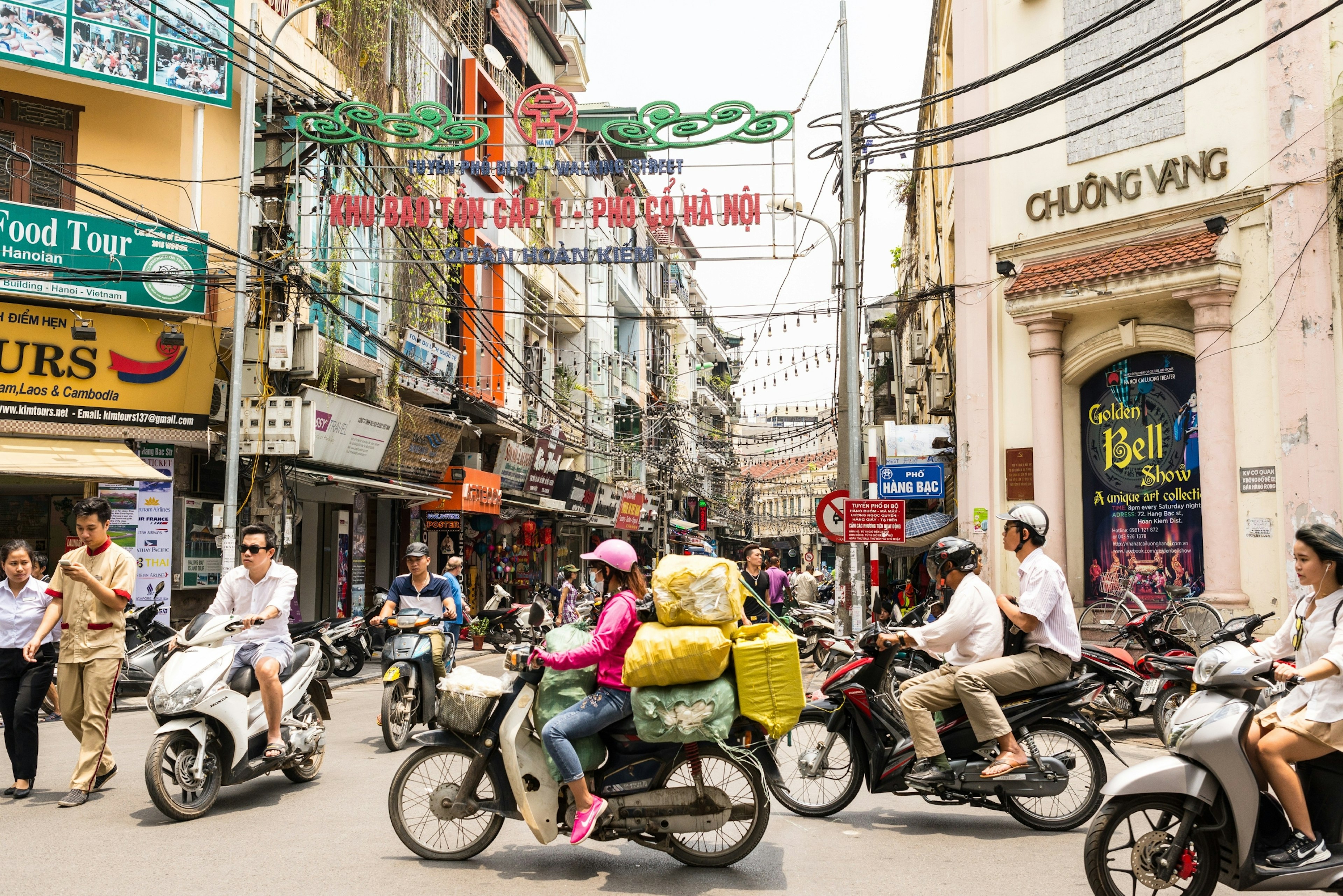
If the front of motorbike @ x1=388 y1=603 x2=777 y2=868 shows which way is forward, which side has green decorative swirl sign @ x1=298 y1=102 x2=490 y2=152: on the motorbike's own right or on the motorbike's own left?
on the motorbike's own right

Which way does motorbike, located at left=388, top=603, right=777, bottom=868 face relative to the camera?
to the viewer's left

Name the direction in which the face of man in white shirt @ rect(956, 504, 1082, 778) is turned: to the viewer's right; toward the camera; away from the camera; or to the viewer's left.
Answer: to the viewer's left

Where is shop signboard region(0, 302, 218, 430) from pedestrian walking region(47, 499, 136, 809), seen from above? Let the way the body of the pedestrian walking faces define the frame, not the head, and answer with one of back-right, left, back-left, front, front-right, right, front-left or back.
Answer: back-right

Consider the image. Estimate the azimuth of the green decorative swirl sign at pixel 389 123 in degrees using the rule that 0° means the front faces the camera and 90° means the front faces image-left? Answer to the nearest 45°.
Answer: approximately 0°

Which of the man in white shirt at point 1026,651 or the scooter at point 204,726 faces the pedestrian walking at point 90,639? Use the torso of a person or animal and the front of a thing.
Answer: the man in white shirt

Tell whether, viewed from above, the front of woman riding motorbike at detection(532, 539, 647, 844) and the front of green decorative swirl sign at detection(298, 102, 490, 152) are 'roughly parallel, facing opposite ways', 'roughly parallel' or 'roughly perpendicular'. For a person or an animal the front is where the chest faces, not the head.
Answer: roughly perpendicular

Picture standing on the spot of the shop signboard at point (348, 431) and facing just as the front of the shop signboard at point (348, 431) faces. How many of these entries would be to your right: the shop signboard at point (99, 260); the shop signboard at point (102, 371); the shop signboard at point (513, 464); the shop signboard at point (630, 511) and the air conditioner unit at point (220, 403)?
3

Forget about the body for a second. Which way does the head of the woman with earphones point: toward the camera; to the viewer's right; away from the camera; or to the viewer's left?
to the viewer's left

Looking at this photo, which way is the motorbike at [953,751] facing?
to the viewer's left

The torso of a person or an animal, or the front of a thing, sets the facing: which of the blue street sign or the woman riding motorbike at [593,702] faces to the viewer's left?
the woman riding motorbike

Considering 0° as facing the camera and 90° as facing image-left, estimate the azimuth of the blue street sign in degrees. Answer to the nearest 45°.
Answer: approximately 0°

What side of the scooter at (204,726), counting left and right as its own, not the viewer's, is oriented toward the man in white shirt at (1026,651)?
left

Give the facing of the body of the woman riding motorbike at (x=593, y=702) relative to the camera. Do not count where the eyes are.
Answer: to the viewer's left
